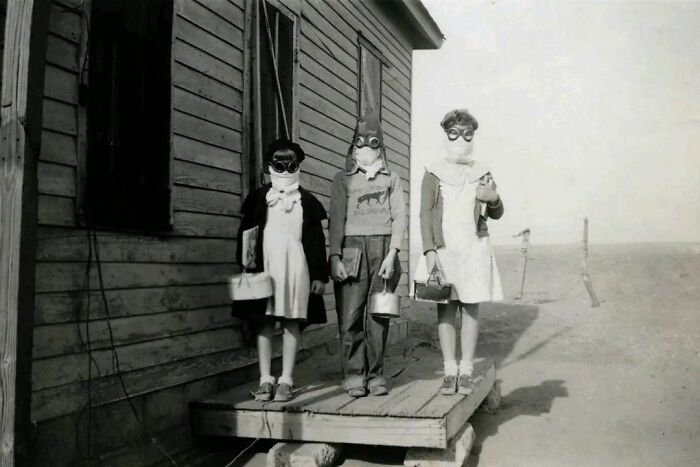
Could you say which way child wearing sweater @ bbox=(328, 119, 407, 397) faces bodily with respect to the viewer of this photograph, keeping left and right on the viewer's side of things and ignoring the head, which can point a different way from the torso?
facing the viewer

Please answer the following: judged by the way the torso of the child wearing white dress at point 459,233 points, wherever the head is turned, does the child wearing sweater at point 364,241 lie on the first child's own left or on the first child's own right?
on the first child's own right

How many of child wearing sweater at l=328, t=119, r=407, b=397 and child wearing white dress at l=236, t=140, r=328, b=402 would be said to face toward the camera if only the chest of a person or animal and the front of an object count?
2

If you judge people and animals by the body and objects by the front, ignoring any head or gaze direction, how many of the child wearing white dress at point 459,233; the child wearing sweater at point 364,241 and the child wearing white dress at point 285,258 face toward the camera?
3

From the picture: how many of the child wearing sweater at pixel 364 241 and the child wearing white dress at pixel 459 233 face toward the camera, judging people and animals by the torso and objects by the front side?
2

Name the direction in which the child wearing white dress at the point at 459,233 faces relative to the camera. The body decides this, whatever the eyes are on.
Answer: toward the camera

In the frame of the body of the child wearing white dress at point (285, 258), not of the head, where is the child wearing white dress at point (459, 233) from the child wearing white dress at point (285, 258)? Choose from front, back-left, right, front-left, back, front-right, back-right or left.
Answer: left
